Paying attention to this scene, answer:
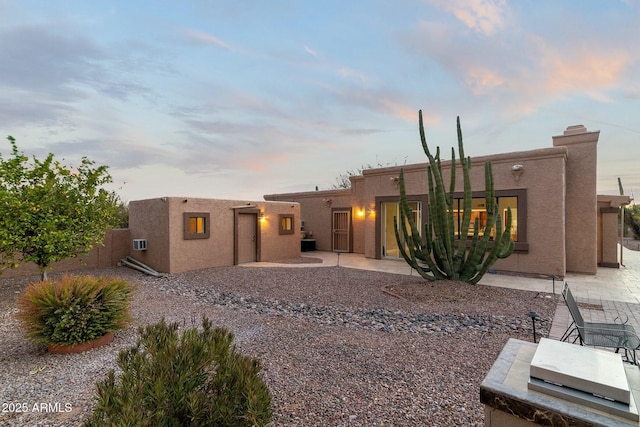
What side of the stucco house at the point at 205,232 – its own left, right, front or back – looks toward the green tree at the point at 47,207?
right

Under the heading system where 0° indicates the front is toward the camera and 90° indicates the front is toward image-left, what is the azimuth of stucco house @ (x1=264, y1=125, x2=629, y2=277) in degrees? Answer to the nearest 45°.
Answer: approximately 45°

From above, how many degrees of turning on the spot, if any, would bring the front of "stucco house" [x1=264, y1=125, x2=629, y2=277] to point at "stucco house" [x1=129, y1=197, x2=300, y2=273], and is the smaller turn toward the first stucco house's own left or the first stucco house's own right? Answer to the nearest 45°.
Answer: approximately 45° to the first stucco house's own right

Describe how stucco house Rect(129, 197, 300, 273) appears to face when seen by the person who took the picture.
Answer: facing the viewer and to the right of the viewer

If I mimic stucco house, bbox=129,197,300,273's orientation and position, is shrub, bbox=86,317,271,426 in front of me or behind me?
in front
